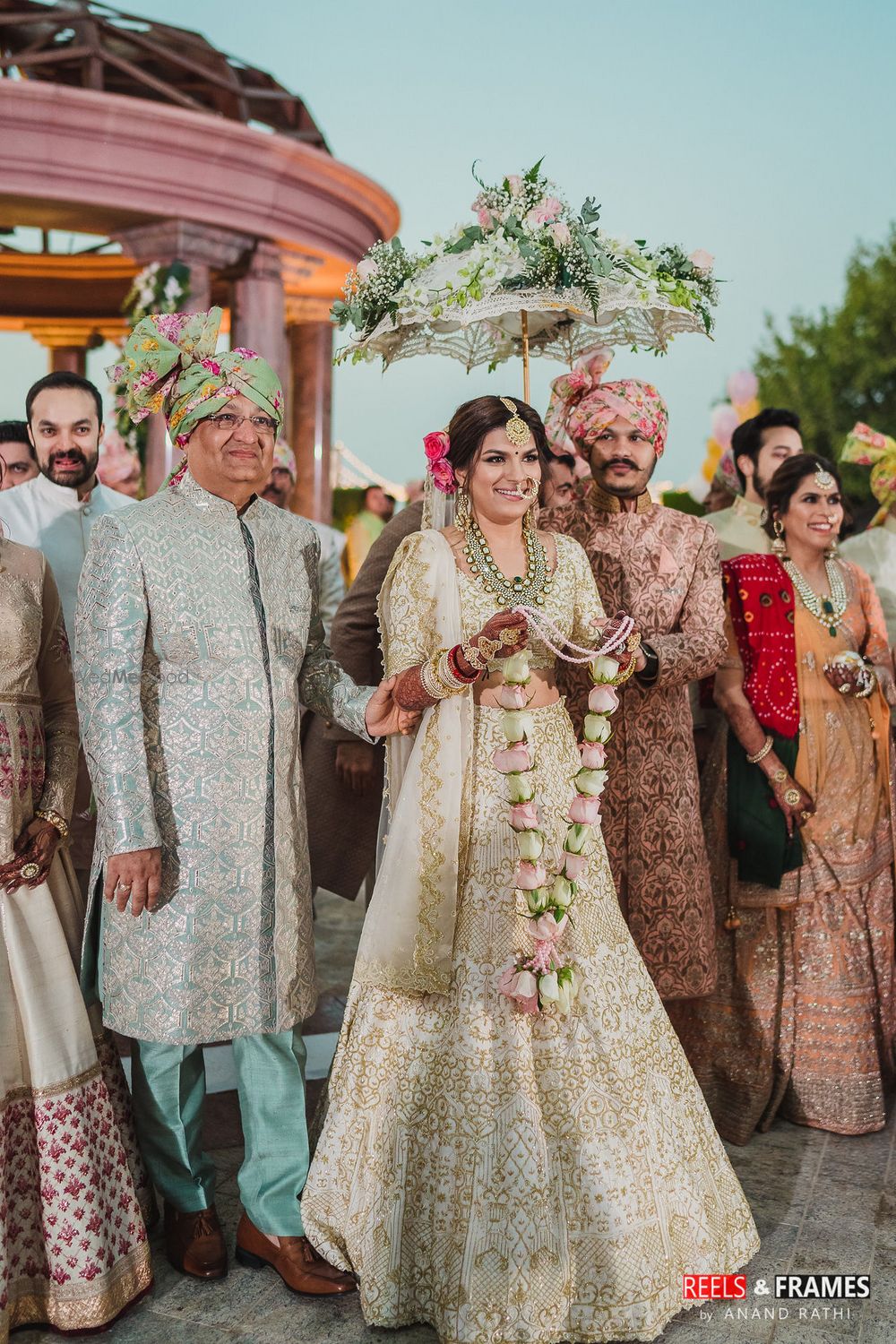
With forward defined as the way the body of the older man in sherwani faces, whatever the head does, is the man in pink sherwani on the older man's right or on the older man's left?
on the older man's left

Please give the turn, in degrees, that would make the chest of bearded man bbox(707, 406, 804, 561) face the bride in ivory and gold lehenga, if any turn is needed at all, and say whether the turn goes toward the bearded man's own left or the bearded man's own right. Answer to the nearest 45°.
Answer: approximately 45° to the bearded man's own right

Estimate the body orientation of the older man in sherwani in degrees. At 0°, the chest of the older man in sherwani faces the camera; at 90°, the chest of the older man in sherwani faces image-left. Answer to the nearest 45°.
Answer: approximately 315°

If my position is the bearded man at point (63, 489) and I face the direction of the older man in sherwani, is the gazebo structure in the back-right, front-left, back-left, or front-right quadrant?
back-left

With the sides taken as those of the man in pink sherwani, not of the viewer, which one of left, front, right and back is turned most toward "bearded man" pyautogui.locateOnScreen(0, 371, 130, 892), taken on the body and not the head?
right

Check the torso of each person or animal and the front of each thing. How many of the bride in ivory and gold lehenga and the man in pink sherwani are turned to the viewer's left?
0

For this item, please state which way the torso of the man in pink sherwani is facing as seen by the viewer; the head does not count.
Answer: toward the camera

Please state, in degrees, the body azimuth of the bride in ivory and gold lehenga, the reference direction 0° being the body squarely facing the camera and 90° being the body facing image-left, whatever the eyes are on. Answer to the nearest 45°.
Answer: approximately 315°
